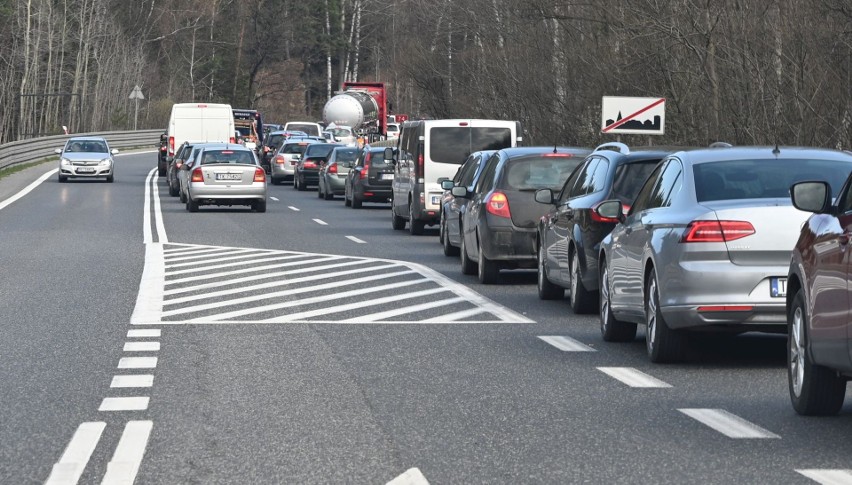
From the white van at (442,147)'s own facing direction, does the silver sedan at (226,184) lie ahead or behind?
ahead

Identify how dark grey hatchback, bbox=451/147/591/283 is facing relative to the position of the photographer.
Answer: facing away from the viewer and to the left of the viewer

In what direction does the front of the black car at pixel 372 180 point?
away from the camera

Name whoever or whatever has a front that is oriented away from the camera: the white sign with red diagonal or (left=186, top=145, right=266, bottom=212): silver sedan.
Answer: the silver sedan

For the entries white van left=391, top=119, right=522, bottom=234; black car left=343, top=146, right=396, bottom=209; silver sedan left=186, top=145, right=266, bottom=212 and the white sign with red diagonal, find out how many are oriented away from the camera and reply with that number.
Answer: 3

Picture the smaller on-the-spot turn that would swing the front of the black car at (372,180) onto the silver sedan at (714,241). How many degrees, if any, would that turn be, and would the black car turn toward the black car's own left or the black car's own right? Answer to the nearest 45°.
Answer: approximately 180°

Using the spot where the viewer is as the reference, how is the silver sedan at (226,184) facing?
facing away from the viewer

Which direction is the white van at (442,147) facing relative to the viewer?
away from the camera

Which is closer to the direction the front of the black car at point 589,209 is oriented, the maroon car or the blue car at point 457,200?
the blue car

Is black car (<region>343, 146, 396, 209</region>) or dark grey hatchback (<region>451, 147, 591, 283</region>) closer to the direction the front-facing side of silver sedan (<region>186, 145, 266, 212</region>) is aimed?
the black car

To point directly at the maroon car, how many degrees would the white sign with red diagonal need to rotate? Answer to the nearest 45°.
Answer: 0° — it already faces it

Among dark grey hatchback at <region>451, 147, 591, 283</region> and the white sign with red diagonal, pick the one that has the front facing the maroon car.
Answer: the white sign with red diagonal
